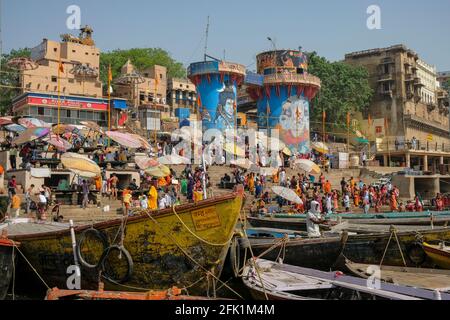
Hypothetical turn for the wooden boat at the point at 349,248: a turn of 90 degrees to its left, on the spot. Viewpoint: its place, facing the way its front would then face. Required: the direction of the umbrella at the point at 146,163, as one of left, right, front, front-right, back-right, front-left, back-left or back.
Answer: back-right

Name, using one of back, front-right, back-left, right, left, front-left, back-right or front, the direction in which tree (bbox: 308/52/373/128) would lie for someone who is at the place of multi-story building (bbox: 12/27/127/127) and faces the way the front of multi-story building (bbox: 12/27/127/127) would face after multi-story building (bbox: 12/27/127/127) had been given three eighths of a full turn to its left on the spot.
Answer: front-right

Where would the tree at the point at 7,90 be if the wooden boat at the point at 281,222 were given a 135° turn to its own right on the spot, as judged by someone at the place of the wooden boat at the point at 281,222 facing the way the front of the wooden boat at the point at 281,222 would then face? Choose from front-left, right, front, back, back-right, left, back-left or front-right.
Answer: left

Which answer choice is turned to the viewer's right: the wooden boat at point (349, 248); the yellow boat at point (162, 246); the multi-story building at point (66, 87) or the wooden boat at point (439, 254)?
the yellow boat

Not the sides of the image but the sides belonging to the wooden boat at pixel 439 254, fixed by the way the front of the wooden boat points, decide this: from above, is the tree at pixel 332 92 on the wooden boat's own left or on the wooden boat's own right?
on the wooden boat's own right

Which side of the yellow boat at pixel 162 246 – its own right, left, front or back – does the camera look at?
right

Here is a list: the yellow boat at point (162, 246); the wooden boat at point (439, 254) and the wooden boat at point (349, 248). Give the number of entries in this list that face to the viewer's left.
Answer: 2

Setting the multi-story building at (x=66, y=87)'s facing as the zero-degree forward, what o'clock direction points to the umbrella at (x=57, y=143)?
The umbrella is roughly at 12 o'clock from the multi-story building.

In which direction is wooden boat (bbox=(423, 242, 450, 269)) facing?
to the viewer's left

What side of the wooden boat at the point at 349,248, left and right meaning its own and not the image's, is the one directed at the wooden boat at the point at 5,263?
front

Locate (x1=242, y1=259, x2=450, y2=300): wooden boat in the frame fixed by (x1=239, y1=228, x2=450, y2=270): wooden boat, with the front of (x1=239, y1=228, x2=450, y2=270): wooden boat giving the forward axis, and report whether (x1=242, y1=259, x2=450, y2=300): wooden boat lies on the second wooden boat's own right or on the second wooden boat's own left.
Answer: on the second wooden boat's own left

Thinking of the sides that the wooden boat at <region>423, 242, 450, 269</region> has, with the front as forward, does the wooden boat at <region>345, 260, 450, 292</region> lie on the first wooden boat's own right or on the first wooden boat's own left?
on the first wooden boat's own left

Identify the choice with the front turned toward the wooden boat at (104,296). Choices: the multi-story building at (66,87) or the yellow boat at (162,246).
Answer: the multi-story building

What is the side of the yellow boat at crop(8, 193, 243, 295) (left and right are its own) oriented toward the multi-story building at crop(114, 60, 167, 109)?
left
